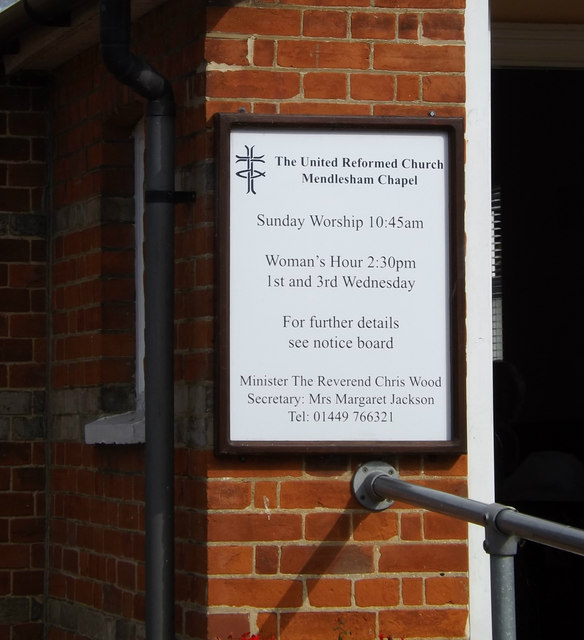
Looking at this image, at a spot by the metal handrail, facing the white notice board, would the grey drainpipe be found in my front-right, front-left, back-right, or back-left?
front-left

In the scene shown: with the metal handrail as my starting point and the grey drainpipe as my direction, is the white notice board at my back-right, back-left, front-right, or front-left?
front-right

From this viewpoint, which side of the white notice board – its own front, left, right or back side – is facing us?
front

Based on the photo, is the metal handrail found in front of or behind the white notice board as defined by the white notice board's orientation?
in front
